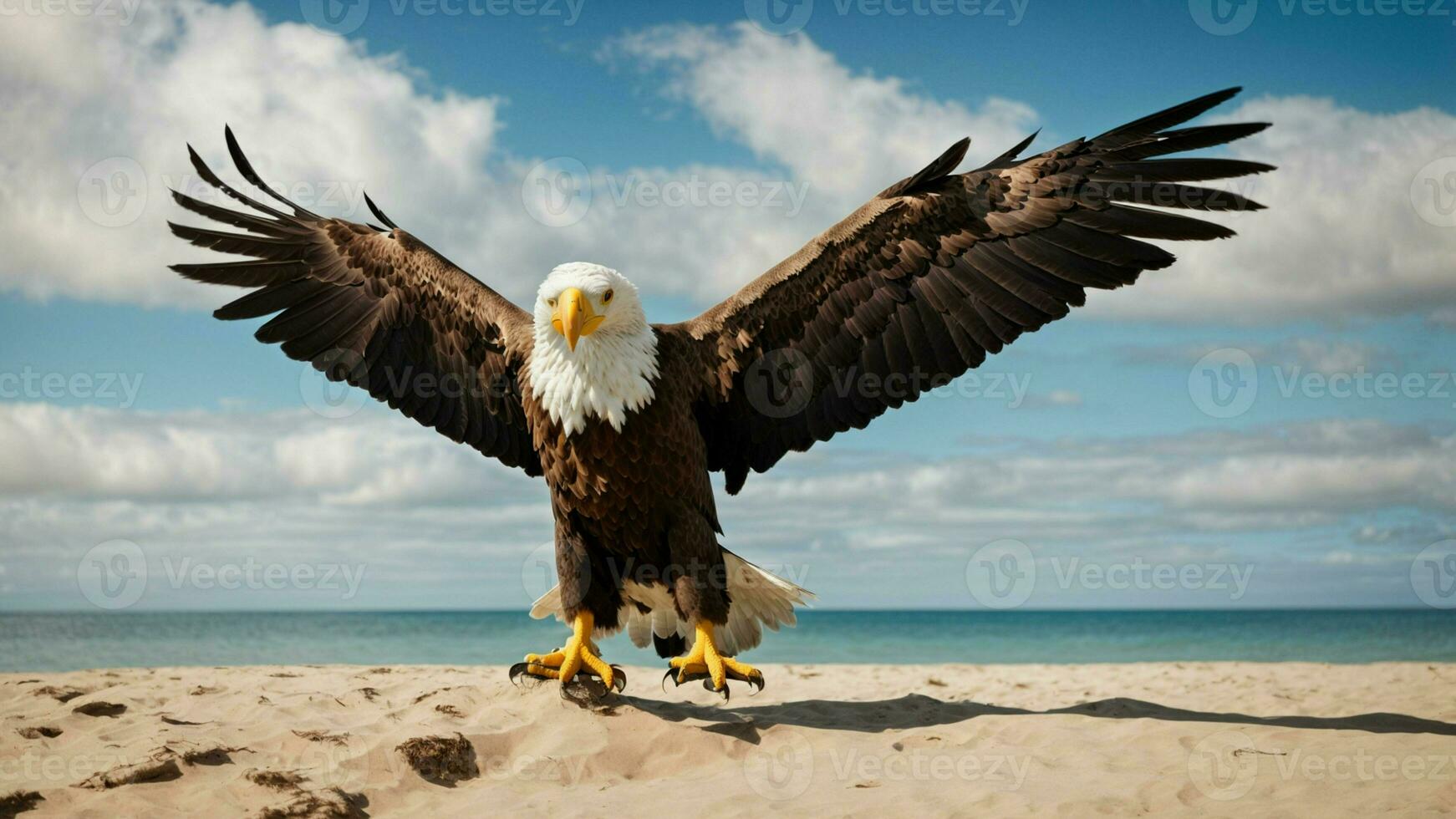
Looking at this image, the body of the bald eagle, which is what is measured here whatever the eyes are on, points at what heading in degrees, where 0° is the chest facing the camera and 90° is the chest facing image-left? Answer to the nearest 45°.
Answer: approximately 0°
